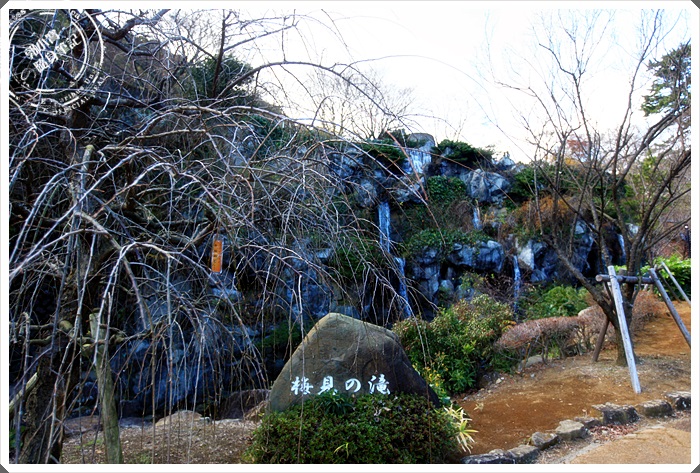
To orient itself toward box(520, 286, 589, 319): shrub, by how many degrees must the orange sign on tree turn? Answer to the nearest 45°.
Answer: approximately 135° to its left

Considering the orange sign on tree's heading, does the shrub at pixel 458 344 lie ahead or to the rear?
to the rear

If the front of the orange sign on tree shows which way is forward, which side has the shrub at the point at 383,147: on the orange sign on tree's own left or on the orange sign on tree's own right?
on the orange sign on tree's own left

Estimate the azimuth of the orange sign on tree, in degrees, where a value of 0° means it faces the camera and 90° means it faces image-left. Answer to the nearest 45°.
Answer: approximately 0°

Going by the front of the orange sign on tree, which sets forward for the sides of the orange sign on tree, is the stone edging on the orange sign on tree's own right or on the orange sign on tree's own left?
on the orange sign on tree's own left

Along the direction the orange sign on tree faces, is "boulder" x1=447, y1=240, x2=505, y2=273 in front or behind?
behind
